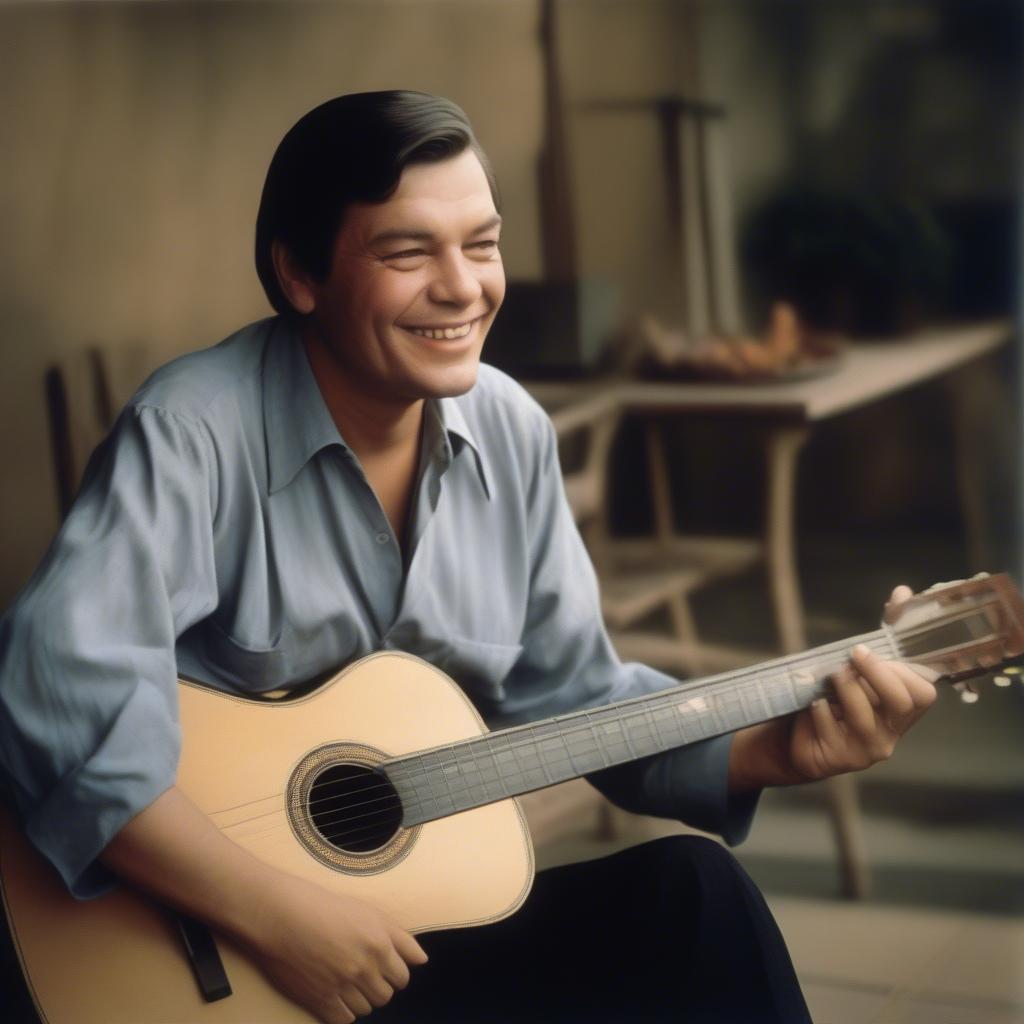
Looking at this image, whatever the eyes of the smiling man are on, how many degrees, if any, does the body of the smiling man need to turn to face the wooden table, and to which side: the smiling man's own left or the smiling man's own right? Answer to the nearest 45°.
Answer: approximately 90° to the smiling man's own left

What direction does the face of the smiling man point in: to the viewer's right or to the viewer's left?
to the viewer's right

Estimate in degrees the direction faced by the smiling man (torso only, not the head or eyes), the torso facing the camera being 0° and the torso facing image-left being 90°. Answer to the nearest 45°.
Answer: approximately 315°
